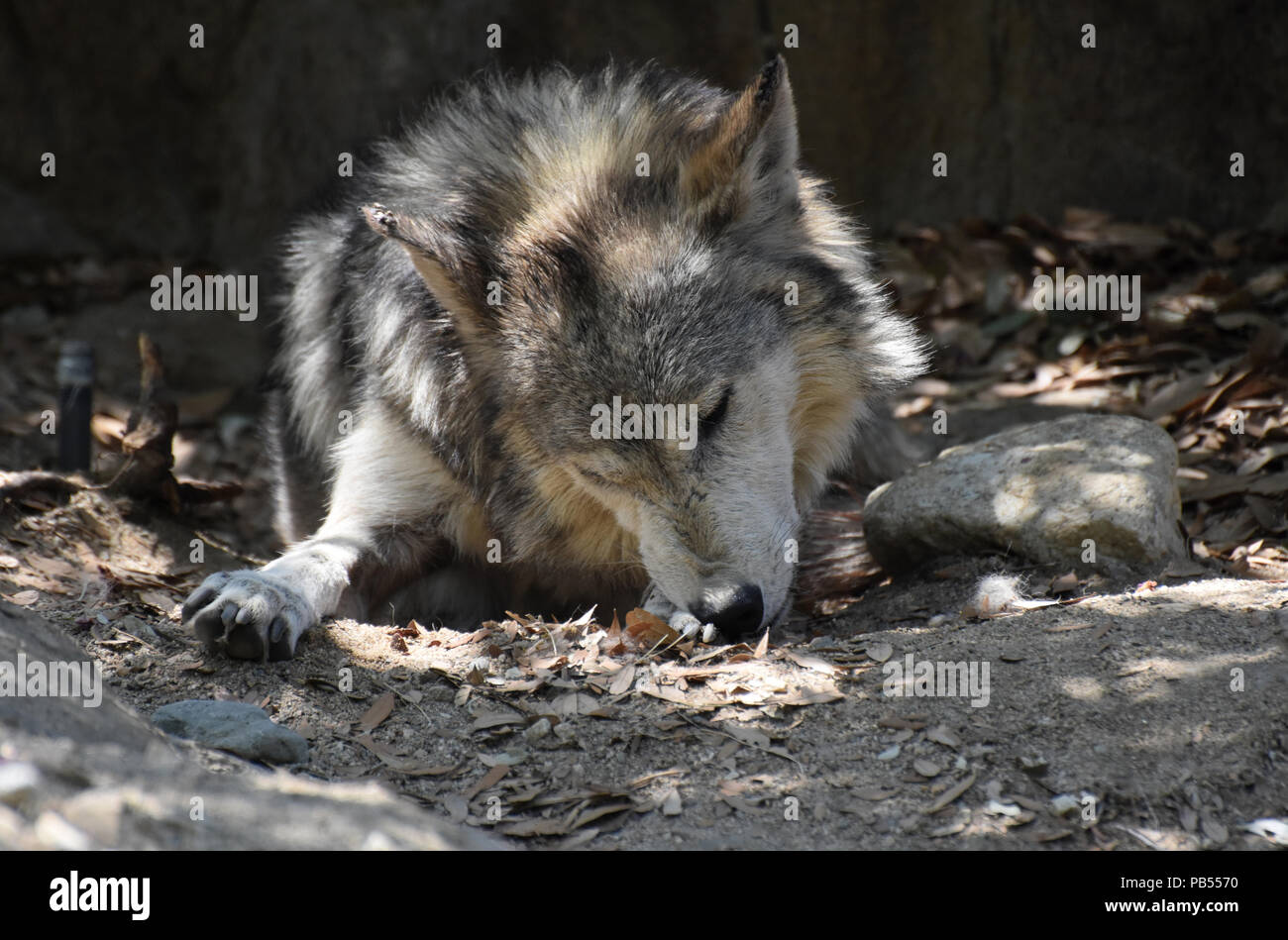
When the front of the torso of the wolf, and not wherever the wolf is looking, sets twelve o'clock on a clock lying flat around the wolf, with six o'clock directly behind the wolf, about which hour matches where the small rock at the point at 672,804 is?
The small rock is roughly at 12 o'clock from the wolf.

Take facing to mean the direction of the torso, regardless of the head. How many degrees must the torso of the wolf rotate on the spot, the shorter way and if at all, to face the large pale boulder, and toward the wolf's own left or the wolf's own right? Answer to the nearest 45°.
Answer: approximately 90° to the wolf's own left

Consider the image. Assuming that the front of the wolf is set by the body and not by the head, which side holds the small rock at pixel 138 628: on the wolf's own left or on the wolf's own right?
on the wolf's own right

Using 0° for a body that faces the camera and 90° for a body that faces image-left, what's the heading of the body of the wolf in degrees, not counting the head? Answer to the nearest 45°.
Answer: approximately 0°

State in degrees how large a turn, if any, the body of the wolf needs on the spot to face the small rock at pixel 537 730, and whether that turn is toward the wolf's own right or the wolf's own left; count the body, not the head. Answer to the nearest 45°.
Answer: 0° — it already faces it
